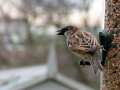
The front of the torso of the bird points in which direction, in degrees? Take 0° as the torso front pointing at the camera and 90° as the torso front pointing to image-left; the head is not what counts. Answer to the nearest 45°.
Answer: approximately 90°
